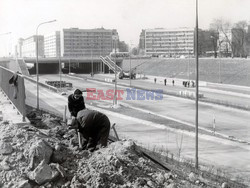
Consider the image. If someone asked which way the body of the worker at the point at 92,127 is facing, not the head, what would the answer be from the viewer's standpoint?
to the viewer's left
